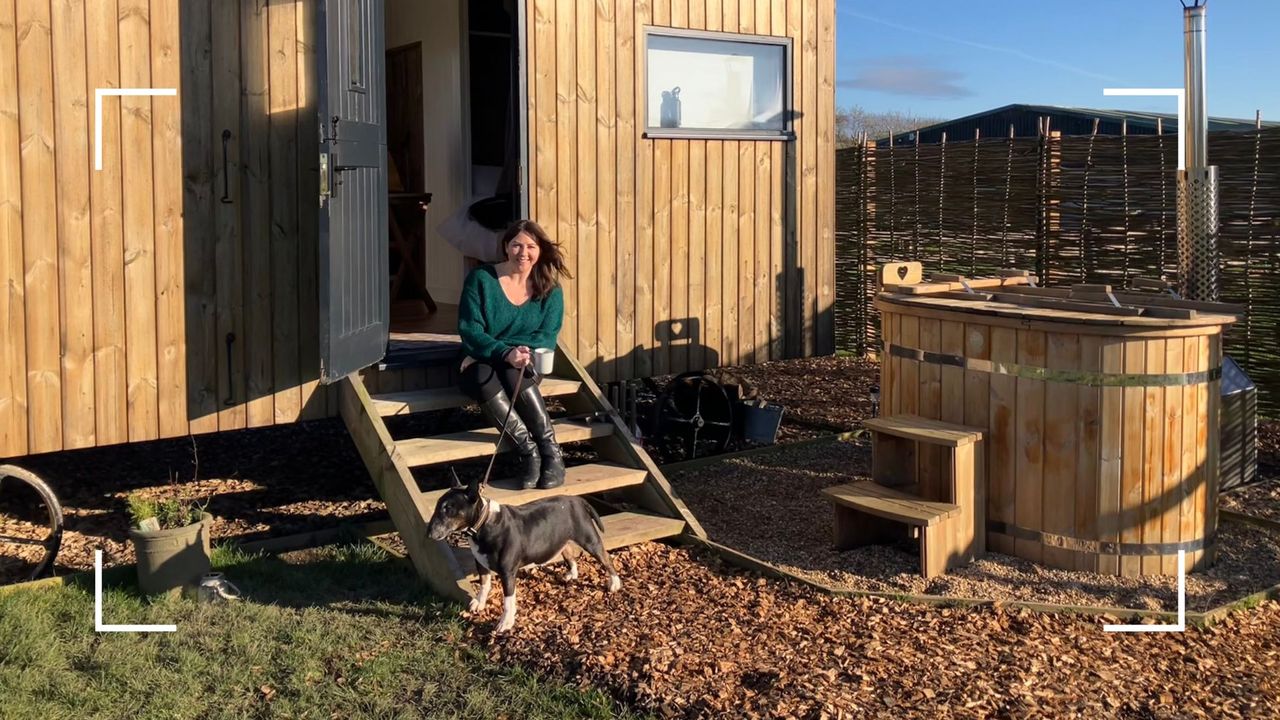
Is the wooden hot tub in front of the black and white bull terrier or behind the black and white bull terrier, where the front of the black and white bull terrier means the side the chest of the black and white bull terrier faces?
behind

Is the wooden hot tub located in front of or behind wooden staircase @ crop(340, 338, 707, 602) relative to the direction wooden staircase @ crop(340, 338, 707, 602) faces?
in front

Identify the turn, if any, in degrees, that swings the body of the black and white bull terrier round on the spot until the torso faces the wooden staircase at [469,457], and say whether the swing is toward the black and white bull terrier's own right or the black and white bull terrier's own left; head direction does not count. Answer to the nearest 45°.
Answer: approximately 135° to the black and white bull terrier's own right

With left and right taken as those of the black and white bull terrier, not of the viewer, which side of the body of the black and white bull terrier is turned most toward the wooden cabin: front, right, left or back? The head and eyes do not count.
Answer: right

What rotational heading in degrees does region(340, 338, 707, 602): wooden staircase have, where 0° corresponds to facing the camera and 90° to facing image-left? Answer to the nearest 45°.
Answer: approximately 315°

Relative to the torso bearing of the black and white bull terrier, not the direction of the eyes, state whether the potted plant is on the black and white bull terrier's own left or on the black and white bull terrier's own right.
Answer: on the black and white bull terrier's own right

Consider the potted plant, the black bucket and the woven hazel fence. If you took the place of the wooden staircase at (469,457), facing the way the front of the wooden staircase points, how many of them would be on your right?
1

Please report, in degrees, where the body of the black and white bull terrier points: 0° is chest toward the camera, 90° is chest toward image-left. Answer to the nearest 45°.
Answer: approximately 45°

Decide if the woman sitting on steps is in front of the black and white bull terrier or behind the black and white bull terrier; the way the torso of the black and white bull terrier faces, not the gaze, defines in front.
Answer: behind

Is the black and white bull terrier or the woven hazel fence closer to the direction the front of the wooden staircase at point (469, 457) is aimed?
the black and white bull terrier

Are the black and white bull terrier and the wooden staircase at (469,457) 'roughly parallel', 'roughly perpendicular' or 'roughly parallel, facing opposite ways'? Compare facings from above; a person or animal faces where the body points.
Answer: roughly perpendicular

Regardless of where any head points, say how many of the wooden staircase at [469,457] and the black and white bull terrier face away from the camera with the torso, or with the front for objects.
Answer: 0
